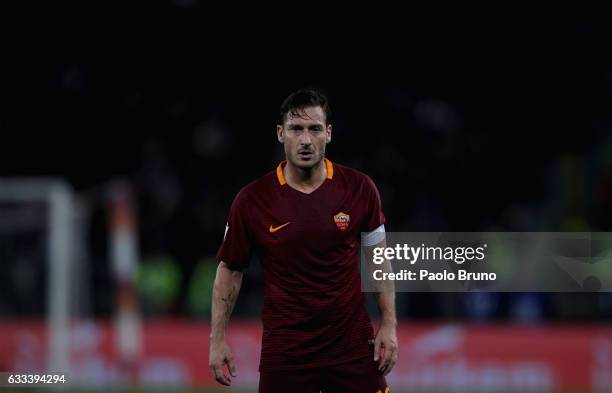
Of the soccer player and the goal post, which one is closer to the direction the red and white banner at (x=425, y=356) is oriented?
the soccer player

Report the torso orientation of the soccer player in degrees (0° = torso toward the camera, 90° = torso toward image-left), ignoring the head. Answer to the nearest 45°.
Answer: approximately 0°

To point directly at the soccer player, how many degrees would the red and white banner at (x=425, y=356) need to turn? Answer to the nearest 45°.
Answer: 0° — it already faces them

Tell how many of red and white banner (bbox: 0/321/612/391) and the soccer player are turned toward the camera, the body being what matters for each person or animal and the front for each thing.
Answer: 2

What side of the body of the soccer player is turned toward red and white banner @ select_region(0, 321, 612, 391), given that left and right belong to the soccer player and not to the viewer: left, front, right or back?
back

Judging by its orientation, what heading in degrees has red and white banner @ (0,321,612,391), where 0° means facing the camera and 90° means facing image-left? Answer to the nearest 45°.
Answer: approximately 0°
